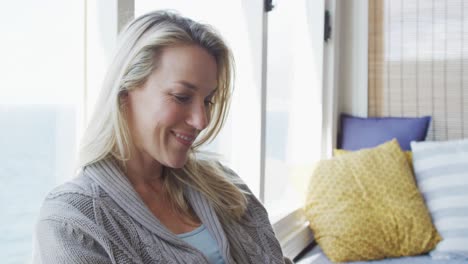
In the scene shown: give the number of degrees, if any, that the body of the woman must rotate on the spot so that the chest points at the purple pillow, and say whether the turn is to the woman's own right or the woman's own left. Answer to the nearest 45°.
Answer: approximately 90° to the woman's own left

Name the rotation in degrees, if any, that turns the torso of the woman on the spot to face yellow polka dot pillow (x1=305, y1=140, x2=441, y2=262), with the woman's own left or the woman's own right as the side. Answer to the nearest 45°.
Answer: approximately 90° to the woman's own left

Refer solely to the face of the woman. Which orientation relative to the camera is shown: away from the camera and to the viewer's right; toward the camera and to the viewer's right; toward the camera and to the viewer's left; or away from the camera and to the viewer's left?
toward the camera and to the viewer's right

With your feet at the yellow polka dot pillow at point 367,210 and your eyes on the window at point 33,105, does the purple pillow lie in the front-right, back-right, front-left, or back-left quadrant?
back-right

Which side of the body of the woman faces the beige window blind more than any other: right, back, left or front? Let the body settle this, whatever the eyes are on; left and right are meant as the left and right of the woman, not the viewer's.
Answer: left

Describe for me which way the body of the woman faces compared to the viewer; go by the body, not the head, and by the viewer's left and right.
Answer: facing the viewer and to the right of the viewer

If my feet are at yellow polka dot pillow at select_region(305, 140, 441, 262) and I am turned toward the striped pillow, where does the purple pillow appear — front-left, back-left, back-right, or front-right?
front-left

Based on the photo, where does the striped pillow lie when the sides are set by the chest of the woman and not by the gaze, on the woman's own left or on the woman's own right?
on the woman's own left
